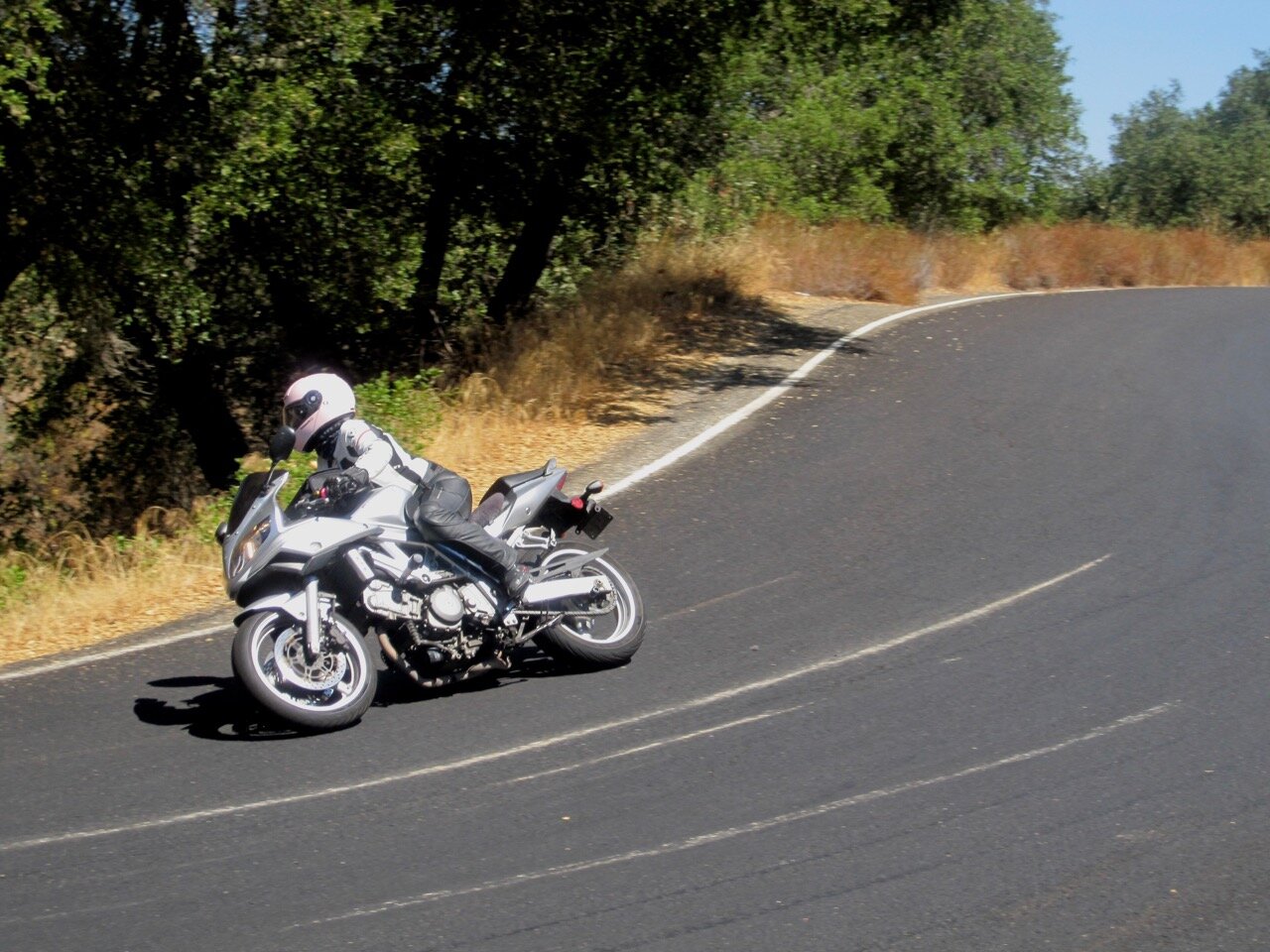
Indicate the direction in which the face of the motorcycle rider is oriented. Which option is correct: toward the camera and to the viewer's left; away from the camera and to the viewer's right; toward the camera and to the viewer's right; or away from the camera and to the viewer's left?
toward the camera and to the viewer's left

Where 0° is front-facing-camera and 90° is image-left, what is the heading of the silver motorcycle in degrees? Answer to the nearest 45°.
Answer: approximately 45°

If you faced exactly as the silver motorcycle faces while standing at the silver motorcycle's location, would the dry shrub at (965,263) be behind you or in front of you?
behind

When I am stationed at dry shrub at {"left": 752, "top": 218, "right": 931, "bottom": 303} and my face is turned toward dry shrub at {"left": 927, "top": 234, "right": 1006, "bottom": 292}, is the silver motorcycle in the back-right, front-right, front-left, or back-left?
back-right

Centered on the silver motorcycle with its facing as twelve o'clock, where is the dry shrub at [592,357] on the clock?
The dry shrub is roughly at 5 o'clock from the silver motorcycle.
